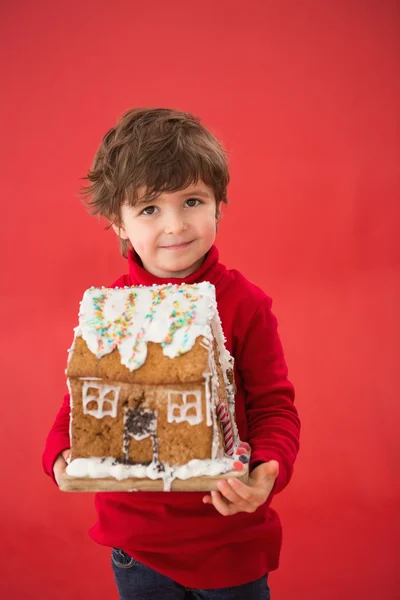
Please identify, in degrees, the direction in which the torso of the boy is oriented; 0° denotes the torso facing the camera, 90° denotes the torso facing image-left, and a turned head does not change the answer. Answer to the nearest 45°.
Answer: approximately 0°
